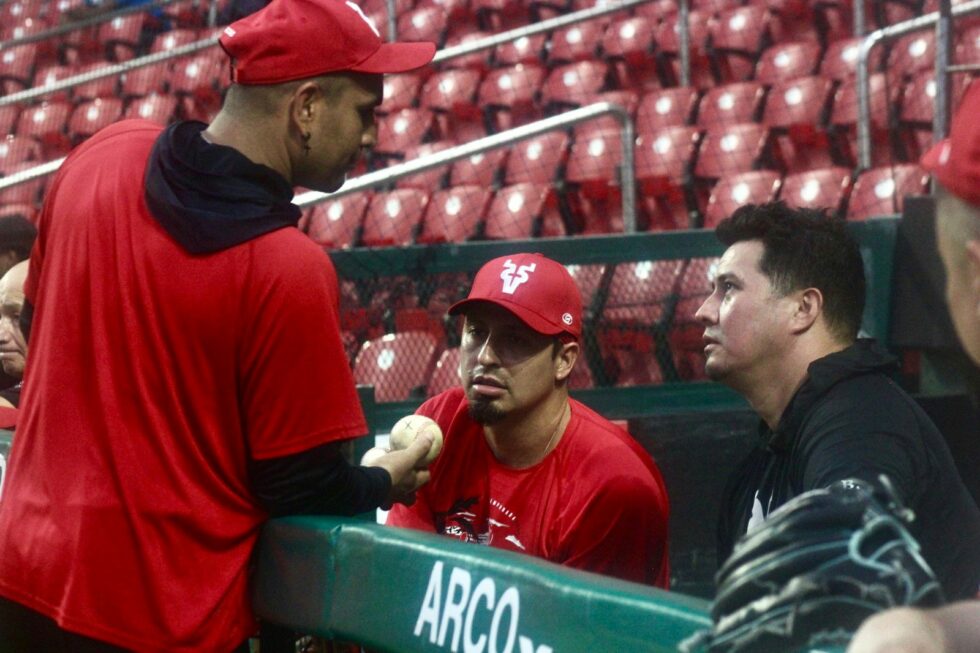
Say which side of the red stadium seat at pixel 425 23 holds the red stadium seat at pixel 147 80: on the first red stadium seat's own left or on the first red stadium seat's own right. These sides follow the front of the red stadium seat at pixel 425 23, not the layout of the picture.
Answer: on the first red stadium seat's own right

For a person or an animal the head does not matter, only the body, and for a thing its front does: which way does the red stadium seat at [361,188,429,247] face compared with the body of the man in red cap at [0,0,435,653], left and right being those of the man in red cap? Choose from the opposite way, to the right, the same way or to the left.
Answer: the opposite way

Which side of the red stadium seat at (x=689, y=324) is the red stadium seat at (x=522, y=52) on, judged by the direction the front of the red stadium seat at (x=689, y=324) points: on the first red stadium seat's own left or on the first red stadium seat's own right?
on the first red stadium seat's own right

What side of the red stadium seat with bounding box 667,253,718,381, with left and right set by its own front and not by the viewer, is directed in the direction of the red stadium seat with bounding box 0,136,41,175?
right

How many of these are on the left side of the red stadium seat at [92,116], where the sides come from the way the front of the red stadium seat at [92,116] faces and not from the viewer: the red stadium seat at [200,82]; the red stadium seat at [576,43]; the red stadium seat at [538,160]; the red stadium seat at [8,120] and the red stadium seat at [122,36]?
3

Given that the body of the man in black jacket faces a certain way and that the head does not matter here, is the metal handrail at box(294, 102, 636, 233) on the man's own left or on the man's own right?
on the man's own right

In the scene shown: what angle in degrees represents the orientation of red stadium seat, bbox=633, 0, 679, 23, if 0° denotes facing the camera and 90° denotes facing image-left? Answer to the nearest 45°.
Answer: approximately 45°

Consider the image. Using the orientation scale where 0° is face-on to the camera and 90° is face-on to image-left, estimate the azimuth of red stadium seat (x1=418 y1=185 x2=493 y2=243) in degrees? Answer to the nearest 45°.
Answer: approximately 45°

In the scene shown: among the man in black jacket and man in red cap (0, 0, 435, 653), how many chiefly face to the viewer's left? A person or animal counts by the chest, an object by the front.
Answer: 1
